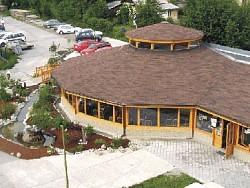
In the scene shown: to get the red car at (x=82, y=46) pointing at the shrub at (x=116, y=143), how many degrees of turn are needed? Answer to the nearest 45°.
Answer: approximately 45° to its left

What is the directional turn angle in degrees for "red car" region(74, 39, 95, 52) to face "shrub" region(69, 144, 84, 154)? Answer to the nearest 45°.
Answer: approximately 45° to its left

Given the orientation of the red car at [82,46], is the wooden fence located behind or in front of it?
in front

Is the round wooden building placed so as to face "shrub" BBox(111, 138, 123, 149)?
yes

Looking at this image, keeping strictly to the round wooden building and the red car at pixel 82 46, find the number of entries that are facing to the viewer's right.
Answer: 0

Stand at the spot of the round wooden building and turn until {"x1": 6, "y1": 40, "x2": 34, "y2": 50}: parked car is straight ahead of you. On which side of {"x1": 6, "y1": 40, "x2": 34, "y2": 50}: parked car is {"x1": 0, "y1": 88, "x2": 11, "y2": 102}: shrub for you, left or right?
left

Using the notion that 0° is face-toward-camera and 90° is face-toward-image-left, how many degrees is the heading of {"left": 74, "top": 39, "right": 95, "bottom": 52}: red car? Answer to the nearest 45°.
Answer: approximately 45°

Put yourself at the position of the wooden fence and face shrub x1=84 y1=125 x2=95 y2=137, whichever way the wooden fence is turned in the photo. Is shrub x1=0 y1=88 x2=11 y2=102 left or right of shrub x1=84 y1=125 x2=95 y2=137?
right

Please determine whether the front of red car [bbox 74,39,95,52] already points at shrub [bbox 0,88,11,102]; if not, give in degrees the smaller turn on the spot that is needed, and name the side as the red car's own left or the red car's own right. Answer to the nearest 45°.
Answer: approximately 45° to the red car's own left

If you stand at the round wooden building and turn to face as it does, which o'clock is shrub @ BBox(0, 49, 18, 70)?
The shrub is roughly at 3 o'clock from the round wooden building.
